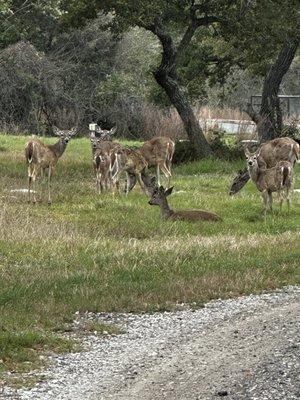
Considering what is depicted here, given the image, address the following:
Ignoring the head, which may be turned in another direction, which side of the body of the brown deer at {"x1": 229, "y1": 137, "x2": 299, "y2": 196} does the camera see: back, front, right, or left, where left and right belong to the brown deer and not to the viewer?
left

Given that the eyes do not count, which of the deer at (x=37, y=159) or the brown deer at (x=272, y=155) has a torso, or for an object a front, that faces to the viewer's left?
the brown deer

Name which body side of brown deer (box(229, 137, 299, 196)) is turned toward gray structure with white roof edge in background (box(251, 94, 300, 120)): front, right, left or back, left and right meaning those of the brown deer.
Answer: right

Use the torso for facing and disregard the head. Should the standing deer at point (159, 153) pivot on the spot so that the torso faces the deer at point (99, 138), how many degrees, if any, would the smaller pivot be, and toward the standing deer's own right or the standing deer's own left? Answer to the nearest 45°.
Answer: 0° — it already faces it

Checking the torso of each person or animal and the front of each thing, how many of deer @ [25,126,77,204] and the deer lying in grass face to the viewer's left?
1

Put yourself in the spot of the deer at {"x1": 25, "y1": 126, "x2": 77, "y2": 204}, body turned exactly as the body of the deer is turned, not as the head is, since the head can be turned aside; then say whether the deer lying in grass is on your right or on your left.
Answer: on your right

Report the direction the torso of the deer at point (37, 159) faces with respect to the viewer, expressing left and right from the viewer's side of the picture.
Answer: facing away from the viewer and to the right of the viewer

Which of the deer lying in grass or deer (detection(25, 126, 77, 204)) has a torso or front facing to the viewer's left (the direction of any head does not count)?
the deer lying in grass

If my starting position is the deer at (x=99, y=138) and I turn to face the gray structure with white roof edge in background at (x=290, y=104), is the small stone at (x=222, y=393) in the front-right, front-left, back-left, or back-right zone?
back-right

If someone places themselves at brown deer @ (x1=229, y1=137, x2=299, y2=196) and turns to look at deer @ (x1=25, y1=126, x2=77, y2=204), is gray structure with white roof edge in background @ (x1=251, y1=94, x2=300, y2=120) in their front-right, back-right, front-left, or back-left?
back-right

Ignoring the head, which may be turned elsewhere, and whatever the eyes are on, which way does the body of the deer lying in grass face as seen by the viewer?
to the viewer's left

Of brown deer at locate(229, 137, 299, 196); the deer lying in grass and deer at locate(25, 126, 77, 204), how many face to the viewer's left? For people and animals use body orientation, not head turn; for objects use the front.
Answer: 2

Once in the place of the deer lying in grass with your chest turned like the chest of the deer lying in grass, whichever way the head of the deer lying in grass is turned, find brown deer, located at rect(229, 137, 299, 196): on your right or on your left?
on your right
